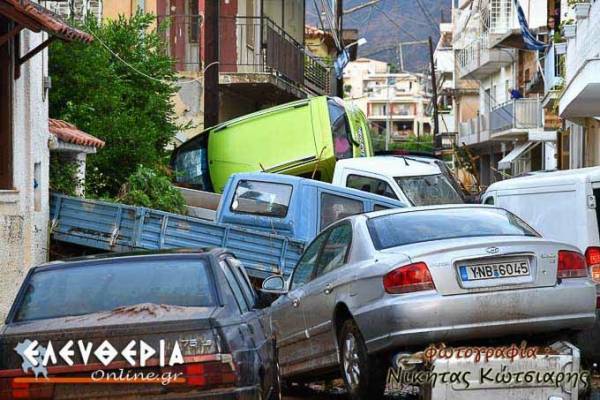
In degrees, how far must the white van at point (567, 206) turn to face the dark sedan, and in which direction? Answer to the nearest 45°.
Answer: approximately 90° to its left

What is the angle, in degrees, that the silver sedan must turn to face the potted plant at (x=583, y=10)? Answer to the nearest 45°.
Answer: approximately 45° to its right

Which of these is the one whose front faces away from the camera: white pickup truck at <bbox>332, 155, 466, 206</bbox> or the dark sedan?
the dark sedan

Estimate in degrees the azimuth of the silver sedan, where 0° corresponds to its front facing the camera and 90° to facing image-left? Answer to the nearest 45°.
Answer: approximately 135°

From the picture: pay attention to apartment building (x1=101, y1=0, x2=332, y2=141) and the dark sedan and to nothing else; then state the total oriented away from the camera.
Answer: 1

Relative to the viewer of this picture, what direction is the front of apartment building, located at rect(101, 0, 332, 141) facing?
facing the viewer and to the right of the viewer

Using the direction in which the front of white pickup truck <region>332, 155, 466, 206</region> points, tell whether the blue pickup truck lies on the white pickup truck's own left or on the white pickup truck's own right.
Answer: on the white pickup truck's own right

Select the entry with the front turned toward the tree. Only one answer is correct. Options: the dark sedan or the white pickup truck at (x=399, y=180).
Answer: the dark sedan

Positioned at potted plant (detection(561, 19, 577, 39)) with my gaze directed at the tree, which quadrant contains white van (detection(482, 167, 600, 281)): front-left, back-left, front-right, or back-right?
front-left

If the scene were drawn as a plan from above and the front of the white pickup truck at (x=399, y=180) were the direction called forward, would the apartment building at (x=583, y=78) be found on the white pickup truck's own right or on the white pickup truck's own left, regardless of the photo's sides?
on the white pickup truck's own left

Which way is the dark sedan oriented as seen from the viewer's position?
away from the camera

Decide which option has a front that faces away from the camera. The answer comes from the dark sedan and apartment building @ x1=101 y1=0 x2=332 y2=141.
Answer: the dark sedan
